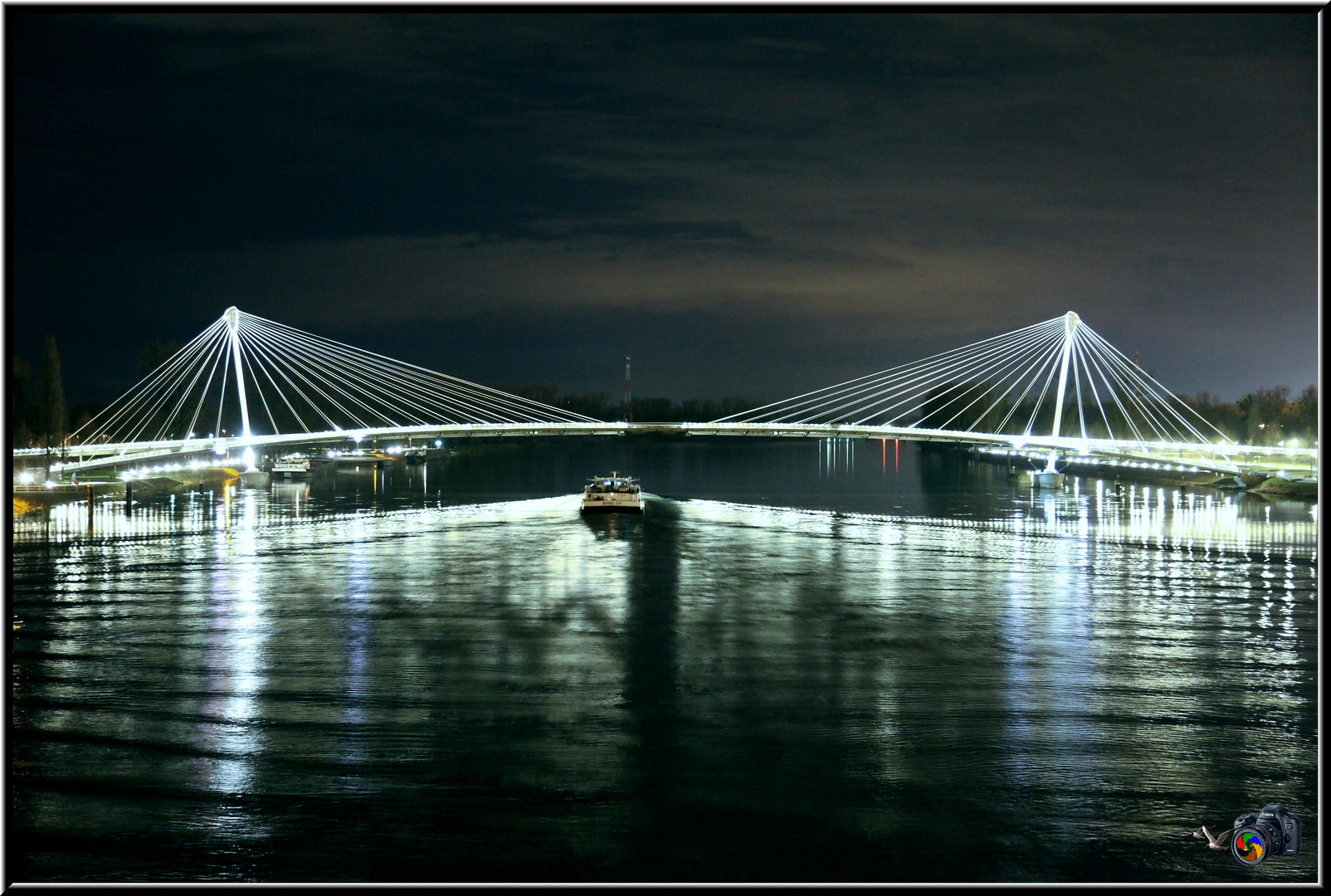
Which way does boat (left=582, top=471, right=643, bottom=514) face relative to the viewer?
away from the camera
